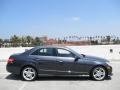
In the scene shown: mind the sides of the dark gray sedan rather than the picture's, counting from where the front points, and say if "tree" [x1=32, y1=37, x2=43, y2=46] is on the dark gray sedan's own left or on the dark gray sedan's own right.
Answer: on the dark gray sedan's own left

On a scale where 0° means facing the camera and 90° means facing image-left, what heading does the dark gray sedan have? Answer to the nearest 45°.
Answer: approximately 270°

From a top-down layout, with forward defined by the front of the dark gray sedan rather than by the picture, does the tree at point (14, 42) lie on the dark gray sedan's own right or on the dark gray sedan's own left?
on the dark gray sedan's own left
